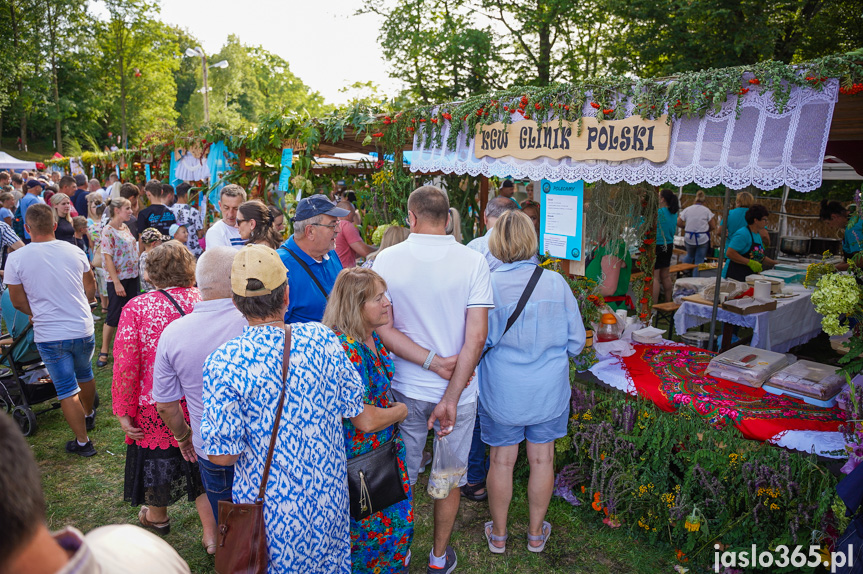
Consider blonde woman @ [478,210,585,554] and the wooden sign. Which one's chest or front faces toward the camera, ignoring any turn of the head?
the wooden sign

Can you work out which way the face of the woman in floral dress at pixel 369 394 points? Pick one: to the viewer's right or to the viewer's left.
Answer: to the viewer's right

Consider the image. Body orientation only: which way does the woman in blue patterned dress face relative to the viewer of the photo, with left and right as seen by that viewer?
facing away from the viewer

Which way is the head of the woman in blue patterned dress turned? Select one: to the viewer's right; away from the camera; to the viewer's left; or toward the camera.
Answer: away from the camera

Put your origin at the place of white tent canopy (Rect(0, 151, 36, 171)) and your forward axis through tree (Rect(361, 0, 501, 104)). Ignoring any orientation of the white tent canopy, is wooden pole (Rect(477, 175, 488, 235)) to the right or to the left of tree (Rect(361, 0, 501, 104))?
right

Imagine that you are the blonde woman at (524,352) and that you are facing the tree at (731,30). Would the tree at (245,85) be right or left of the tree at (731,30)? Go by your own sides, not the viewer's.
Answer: left

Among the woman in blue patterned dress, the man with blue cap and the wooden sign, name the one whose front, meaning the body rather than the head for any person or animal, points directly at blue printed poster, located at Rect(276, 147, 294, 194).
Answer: the woman in blue patterned dress

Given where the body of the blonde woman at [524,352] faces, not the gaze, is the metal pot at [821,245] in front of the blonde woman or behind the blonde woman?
in front

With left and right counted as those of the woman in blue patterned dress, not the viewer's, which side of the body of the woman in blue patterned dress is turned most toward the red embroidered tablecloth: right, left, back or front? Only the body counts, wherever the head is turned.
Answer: right

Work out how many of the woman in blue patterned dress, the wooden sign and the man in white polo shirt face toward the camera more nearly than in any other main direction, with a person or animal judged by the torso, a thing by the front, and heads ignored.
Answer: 1

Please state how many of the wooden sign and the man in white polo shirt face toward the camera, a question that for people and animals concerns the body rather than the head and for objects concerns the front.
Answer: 1

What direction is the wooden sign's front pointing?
toward the camera

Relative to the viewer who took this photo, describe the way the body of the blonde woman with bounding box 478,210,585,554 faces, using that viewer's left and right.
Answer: facing away from the viewer

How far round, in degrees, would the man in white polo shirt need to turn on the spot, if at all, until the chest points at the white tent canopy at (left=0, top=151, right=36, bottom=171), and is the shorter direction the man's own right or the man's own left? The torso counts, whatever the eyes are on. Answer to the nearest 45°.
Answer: approximately 45° to the man's own left

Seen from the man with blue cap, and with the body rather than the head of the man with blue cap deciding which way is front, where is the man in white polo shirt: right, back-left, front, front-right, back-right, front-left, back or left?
front
